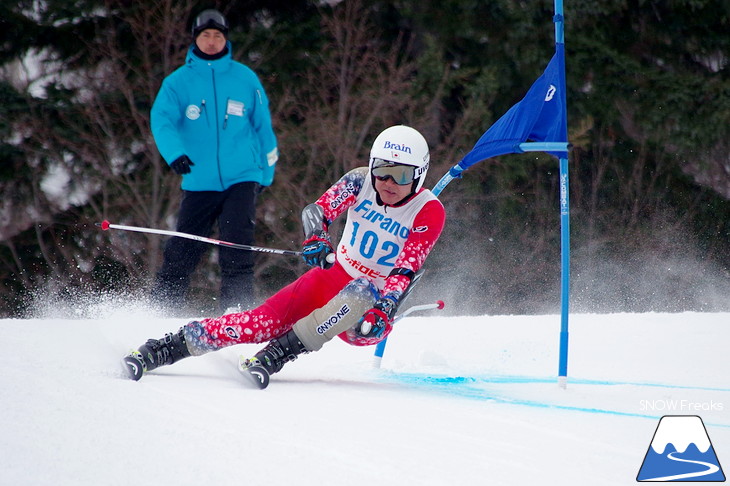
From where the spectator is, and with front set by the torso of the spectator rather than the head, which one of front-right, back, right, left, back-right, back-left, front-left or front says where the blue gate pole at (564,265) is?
front-left

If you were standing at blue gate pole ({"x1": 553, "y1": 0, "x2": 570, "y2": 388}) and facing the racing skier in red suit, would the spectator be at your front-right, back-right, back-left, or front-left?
front-right

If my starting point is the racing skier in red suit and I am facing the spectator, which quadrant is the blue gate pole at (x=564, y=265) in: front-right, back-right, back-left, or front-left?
back-right

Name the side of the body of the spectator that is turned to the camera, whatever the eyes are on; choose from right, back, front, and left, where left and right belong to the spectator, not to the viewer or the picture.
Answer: front

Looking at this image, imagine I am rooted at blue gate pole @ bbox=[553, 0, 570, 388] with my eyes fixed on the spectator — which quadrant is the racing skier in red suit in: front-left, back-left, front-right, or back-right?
front-left

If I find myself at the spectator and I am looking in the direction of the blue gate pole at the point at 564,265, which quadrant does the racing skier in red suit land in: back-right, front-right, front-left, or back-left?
front-right

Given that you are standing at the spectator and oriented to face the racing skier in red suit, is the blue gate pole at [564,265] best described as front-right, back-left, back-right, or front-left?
front-left

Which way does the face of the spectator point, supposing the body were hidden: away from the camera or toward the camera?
toward the camera

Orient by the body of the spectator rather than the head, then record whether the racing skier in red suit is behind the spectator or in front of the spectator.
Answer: in front
